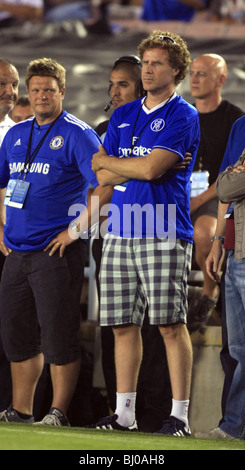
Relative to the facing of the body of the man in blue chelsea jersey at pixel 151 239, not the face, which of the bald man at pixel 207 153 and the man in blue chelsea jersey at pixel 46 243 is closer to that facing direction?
the man in blue chelsea jersey

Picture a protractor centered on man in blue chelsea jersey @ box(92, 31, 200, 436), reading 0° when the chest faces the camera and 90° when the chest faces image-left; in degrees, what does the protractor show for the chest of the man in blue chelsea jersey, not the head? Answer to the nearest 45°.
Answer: approximately 45°

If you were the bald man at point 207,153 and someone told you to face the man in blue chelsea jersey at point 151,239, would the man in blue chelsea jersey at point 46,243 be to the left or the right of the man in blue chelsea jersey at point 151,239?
right

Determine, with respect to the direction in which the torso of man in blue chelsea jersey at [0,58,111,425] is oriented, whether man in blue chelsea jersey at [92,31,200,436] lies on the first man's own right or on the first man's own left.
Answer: on the first man's own left

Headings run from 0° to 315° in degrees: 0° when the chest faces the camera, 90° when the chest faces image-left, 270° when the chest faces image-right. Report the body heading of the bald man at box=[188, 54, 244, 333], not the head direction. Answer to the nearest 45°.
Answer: approximately 45°

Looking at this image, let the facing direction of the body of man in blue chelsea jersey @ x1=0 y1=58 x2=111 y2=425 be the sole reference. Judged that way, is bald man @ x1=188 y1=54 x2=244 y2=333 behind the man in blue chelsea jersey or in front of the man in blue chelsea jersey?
behind
